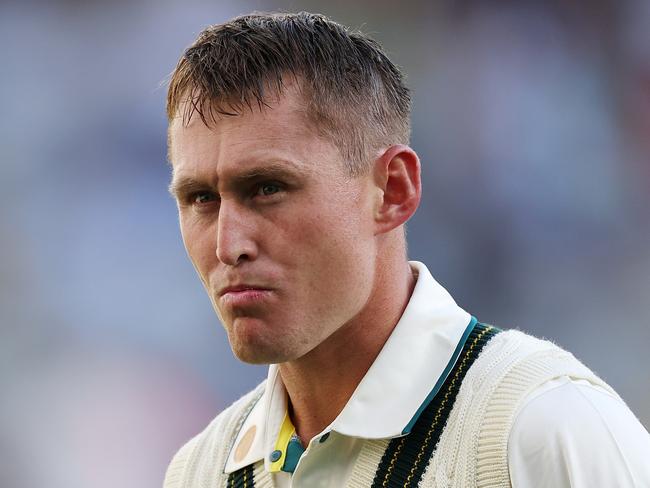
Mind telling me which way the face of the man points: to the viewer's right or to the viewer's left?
to the viewer's left

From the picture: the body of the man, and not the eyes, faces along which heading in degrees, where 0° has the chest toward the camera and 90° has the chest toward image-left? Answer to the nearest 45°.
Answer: approximately 45°
